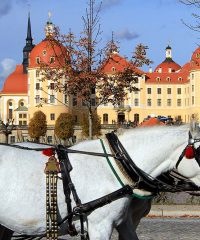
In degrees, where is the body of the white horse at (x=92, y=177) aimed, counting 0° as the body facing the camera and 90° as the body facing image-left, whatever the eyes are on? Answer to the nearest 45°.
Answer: approximately 270°
